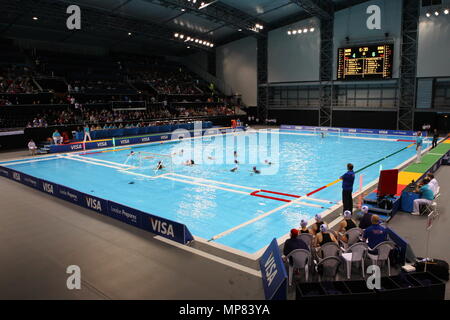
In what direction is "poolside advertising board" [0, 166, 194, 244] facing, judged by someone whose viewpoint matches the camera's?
facing the viewer and to the left of the viewer

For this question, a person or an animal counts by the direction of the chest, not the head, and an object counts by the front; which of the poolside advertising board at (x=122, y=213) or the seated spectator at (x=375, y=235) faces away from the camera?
the seated spectator

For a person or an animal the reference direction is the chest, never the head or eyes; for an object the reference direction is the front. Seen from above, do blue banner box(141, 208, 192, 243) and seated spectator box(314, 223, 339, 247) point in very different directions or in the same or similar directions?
very different directions

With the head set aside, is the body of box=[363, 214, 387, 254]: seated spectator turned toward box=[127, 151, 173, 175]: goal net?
no

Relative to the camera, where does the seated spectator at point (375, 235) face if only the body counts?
away from the camera

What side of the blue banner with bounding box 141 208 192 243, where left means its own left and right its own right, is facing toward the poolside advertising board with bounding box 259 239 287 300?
left

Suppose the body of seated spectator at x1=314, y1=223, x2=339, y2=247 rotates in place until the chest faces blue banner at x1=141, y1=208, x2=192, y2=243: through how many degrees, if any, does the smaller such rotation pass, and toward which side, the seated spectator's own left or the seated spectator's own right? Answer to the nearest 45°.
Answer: approximately 90° to the seated spectator's own left

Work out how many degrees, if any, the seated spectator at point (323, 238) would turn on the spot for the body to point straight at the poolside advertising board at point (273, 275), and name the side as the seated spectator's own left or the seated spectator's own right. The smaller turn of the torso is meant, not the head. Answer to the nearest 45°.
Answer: approximately 135° to the seated spectator's own left

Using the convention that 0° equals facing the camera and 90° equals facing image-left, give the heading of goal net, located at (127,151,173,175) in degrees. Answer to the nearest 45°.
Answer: approximately 225°

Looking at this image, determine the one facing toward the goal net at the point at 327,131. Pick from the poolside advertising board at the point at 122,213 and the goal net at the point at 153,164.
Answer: the goal net at the point at 153,164

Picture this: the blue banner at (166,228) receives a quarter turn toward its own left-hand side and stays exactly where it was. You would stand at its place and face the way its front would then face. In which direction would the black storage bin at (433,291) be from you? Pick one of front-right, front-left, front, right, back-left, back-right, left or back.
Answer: front

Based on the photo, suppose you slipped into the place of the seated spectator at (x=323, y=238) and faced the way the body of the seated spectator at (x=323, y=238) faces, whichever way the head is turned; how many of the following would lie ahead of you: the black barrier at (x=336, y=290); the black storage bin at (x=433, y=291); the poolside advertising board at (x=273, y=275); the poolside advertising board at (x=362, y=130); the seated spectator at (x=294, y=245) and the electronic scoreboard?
2

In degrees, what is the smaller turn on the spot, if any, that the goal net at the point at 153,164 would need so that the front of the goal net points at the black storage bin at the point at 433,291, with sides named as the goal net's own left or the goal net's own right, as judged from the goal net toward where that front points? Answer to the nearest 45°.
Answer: approximately 135° to the goal net's own right

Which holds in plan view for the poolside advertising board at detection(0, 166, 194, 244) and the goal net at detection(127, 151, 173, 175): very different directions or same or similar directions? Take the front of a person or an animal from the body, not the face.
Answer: very different directions

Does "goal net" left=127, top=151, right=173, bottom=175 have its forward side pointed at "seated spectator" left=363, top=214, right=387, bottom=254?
no

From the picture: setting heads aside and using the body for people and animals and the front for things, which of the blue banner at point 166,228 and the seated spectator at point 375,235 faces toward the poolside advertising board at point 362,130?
the seated spectator

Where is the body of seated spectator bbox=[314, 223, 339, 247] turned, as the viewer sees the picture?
away from the camera

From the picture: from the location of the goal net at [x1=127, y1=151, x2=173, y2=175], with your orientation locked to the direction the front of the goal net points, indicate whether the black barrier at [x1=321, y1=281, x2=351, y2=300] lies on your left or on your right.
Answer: on your right

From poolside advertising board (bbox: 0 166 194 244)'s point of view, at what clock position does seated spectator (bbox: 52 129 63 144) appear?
The seated spectator is roughly at 4 o'clock from the poolside advertising board.
